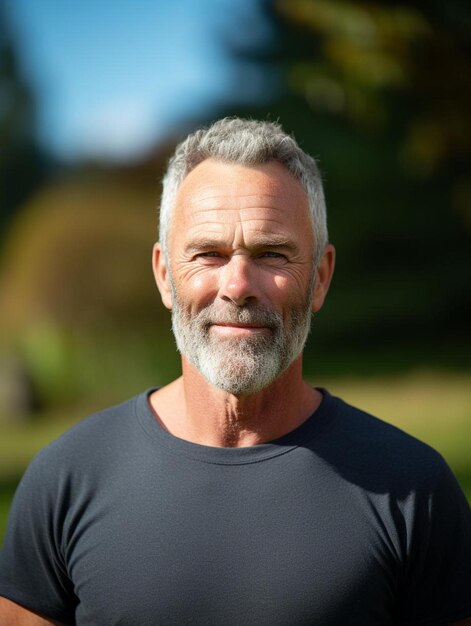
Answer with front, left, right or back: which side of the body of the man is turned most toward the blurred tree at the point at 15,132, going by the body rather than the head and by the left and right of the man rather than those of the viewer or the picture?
back

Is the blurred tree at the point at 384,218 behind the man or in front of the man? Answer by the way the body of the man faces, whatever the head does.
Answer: behind

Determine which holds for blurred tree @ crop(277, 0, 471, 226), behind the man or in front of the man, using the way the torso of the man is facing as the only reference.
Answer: behind

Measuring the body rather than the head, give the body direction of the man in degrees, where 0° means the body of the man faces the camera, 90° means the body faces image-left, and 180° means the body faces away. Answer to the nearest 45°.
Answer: approximately 0°
